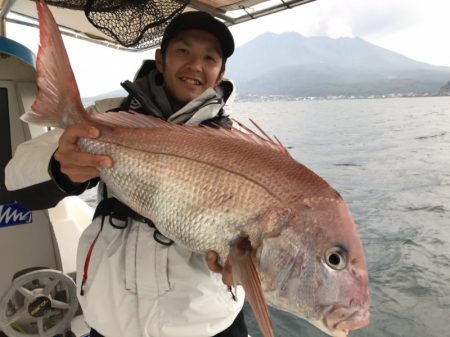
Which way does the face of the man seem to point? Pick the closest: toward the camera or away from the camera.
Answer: toward the camera

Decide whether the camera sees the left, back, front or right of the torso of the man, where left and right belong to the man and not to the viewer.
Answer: front
